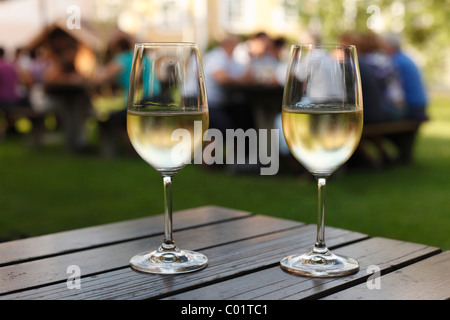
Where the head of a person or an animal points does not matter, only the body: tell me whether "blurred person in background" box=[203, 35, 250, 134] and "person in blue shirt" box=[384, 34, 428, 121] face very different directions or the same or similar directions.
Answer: very different directions

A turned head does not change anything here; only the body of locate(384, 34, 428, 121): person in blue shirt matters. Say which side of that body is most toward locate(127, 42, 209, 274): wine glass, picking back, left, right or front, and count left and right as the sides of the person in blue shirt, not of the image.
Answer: left

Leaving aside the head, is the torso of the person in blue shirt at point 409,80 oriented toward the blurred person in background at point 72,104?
yes

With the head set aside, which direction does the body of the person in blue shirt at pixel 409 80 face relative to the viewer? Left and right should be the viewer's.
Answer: facing to the left of the viewer

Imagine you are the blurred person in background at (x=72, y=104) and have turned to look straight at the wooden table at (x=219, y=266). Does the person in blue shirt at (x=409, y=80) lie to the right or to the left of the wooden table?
left
